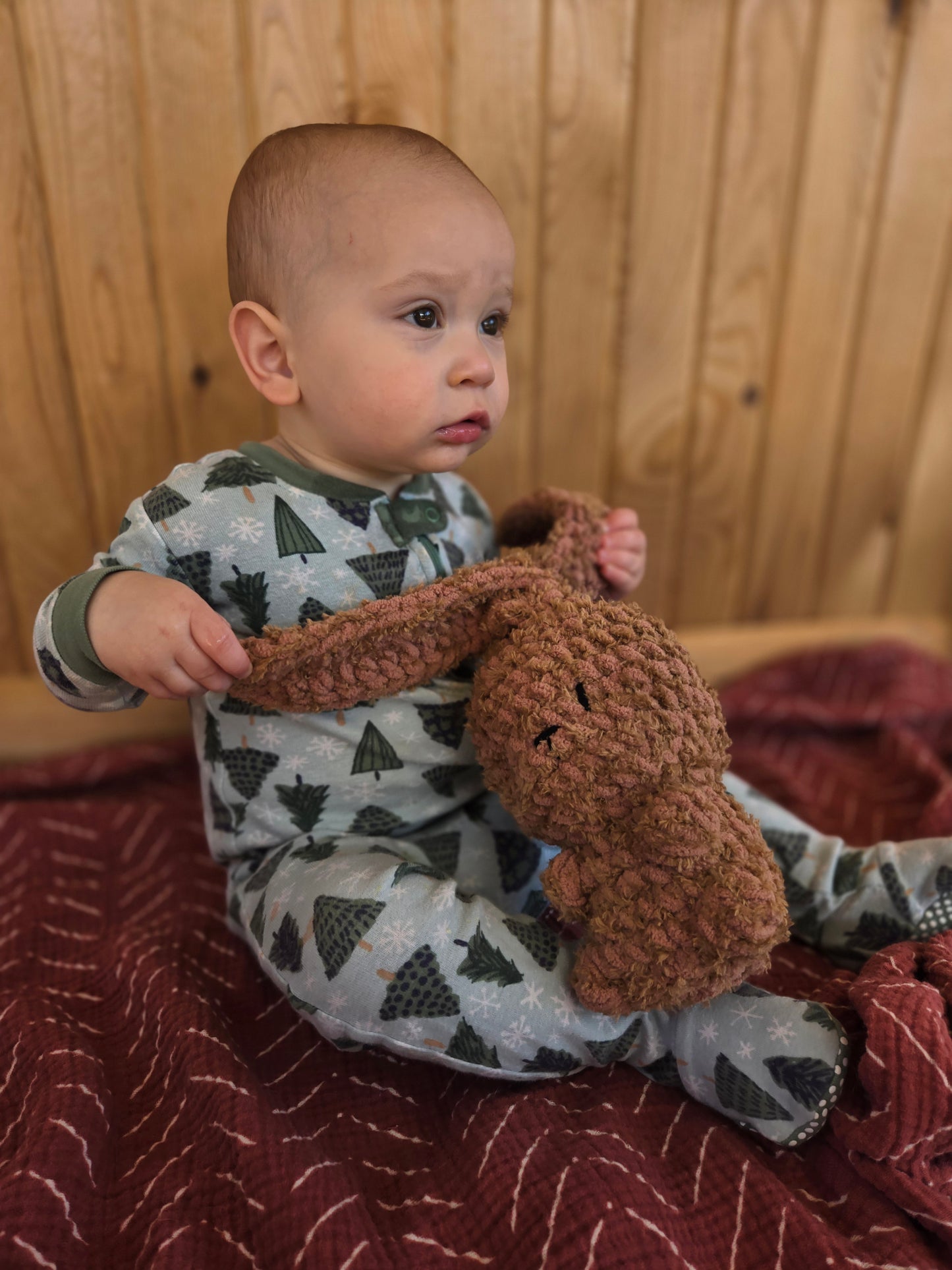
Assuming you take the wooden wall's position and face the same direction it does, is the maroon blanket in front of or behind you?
in front

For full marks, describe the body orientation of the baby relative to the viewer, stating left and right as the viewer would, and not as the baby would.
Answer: facing the viewer and to the right of the viewer
